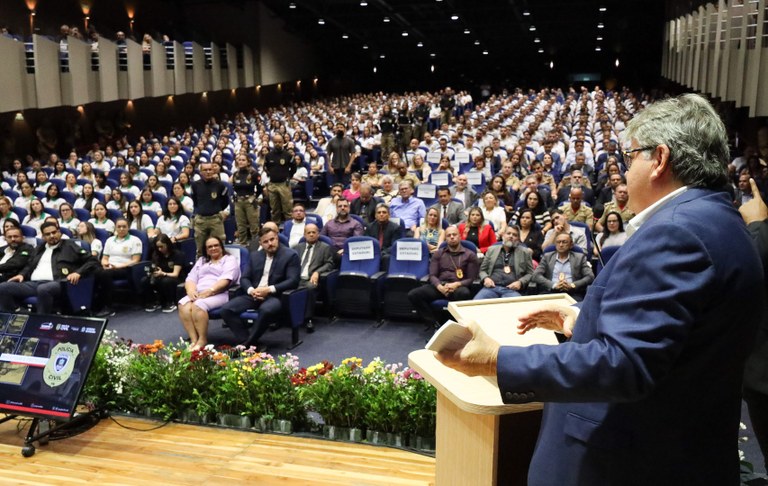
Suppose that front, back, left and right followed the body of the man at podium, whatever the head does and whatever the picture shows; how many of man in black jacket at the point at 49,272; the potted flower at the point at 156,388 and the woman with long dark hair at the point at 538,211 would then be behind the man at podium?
0

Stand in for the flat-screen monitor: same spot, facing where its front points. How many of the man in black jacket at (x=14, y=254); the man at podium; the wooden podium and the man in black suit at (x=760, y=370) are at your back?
1

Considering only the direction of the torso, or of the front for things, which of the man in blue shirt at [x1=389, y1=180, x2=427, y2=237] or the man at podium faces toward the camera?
the man in blue shirt

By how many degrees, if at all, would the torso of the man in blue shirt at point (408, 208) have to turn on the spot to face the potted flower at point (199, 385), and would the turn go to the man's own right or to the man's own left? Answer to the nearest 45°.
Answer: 0° — they already face it

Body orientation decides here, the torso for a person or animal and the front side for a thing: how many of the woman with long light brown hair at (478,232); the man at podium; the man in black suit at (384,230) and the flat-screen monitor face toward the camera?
3

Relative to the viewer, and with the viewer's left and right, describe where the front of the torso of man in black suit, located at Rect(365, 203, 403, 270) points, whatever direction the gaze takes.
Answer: facing the viewer

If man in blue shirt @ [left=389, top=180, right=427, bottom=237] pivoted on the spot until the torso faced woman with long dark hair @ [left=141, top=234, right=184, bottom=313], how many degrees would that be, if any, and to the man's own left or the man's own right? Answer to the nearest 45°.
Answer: approximately 45° to the man's own right

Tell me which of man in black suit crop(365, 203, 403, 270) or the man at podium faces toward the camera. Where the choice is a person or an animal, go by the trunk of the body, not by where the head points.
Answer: the man in black suit

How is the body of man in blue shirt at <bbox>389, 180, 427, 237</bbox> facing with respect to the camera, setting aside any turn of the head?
toward the camera

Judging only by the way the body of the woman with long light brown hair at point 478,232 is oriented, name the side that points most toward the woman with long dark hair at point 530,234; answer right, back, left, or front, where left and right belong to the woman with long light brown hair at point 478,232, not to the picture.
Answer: left

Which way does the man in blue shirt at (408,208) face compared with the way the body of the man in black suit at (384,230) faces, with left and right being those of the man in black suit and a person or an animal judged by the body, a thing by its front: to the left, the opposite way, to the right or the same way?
the same way

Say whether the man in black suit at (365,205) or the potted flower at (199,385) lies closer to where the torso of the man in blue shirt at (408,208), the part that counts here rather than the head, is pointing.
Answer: the potted flower

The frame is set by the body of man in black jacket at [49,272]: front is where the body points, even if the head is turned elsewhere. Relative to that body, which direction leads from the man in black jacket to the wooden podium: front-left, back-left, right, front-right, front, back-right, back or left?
front-left

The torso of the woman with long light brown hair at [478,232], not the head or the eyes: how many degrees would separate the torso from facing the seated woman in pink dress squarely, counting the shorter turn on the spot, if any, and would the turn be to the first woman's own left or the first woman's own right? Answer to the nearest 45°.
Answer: approximately 45° to the first woman's own right

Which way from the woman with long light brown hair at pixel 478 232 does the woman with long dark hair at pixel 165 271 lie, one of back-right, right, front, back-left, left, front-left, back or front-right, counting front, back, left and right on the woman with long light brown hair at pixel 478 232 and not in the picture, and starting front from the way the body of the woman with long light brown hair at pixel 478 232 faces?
right

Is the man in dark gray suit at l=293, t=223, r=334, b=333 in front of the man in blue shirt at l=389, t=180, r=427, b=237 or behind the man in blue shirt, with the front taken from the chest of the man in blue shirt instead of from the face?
in front

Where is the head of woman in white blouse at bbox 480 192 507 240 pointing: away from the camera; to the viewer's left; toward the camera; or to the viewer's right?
toward the camera

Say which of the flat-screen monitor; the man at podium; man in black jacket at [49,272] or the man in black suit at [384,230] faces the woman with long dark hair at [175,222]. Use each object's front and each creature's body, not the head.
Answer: the man at podium

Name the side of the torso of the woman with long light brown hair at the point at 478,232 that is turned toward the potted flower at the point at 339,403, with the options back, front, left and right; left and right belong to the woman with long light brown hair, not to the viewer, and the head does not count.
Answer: front

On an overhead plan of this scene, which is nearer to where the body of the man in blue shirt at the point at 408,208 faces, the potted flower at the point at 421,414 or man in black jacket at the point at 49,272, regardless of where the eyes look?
the potted flower

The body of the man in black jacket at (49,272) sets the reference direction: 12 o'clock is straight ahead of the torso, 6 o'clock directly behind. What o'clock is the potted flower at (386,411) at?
The potted flower is roughly at 10 o'clock from the man in black jacket.

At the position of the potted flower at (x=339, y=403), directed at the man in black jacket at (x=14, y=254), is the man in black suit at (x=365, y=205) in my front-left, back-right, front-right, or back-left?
front-right

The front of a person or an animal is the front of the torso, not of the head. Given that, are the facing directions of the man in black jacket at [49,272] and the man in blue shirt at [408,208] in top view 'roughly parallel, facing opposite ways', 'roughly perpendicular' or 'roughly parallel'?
roughly parallel

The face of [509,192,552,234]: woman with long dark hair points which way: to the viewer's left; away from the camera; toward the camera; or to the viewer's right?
toward the camera

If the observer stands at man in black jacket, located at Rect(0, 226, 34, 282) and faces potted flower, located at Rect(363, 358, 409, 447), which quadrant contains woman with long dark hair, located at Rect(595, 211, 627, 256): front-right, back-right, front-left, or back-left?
front-left

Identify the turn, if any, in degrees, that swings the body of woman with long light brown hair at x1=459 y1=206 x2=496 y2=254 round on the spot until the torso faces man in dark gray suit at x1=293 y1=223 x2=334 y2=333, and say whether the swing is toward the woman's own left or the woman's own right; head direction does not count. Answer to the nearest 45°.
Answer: approximately 90° to the woman's own right
